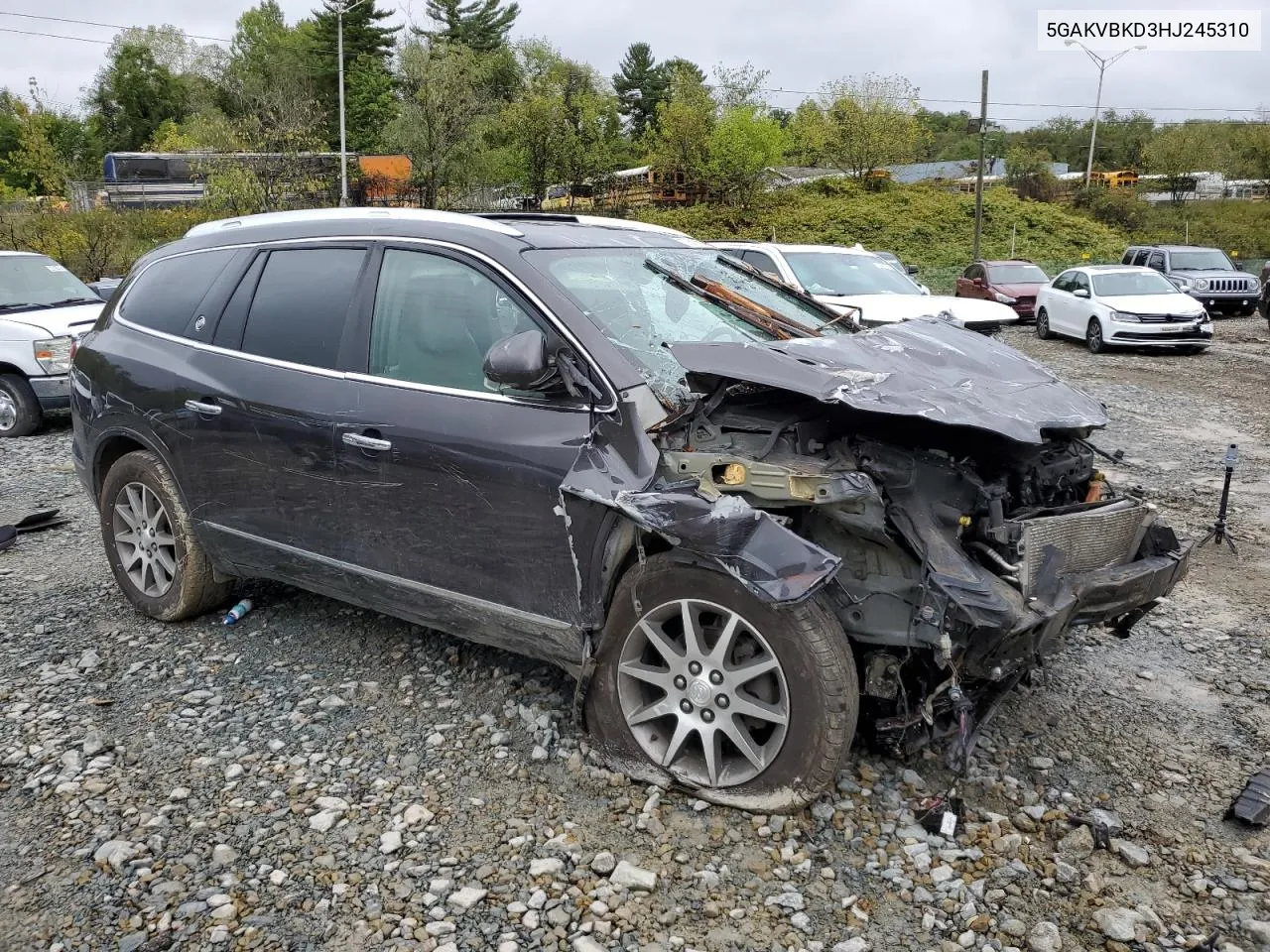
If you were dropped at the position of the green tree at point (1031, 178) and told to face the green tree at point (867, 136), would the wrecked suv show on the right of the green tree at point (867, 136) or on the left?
left

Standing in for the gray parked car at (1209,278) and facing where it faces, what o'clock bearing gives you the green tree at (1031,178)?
The green tree is roughly at 7 o'clock from the gray parked car.

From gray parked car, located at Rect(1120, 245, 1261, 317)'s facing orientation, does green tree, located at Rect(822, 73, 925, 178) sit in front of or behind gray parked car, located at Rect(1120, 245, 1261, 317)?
behind

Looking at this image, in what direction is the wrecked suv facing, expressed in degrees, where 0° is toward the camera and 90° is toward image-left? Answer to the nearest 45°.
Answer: approximately 315°

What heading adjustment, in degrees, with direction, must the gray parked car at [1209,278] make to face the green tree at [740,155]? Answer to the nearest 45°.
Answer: approximately 180°

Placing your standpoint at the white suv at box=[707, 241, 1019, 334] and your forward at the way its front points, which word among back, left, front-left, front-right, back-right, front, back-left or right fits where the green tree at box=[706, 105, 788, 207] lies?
back-left

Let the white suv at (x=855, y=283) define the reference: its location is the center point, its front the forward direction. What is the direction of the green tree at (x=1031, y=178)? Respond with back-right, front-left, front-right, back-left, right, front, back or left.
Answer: back-left

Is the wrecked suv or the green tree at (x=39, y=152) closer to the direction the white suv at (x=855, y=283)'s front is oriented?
the wrecked suv

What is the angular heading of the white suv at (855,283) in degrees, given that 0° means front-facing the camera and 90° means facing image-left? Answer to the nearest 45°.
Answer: approximately 315°

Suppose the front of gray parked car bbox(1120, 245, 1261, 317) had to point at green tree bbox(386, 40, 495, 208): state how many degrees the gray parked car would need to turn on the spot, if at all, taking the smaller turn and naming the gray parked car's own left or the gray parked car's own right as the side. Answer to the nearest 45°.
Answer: approximately 135° to the gray parked car's own right

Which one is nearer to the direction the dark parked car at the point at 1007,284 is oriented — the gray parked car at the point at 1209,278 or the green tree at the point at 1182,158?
the gray parked car

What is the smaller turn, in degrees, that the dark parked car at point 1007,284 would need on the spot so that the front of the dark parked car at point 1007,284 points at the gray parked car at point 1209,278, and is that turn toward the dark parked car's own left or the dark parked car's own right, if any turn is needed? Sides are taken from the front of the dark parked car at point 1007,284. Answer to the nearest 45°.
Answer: approximately 45° to the dark parked car's own left
